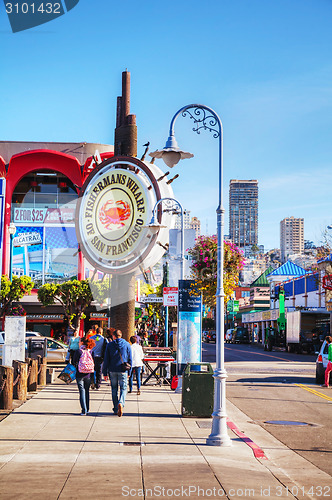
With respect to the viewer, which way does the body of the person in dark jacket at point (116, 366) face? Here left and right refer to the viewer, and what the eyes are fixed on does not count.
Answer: facing away from the viewer

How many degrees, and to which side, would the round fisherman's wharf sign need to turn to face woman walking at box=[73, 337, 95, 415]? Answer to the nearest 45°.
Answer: approximately 45° to its left

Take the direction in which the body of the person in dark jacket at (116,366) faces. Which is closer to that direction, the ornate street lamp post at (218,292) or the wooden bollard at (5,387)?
the wooden bollard

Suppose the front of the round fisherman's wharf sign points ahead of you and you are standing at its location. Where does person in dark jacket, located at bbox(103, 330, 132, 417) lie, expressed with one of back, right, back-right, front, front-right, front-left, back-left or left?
front-left

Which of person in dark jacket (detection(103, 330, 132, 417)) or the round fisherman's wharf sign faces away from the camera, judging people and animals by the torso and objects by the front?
the person in dark jacket

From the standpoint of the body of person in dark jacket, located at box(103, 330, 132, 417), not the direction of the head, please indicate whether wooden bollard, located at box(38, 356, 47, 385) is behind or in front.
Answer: in front

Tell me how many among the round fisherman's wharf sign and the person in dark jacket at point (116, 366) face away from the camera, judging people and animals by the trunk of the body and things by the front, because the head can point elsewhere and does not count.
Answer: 1

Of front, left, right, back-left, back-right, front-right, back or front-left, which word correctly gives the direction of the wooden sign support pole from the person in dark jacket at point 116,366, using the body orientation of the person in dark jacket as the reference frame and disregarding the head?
front

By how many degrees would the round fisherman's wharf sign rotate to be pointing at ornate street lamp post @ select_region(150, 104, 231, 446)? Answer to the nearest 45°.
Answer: approximately 45° to its left

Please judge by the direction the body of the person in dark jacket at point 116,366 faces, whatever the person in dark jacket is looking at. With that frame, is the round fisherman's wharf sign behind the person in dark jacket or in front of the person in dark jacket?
in front

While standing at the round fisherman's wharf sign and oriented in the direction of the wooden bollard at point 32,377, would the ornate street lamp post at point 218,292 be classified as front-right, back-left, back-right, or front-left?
front-left
